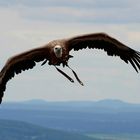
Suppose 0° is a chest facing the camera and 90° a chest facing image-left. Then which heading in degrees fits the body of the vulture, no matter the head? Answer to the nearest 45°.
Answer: approximately 0°
